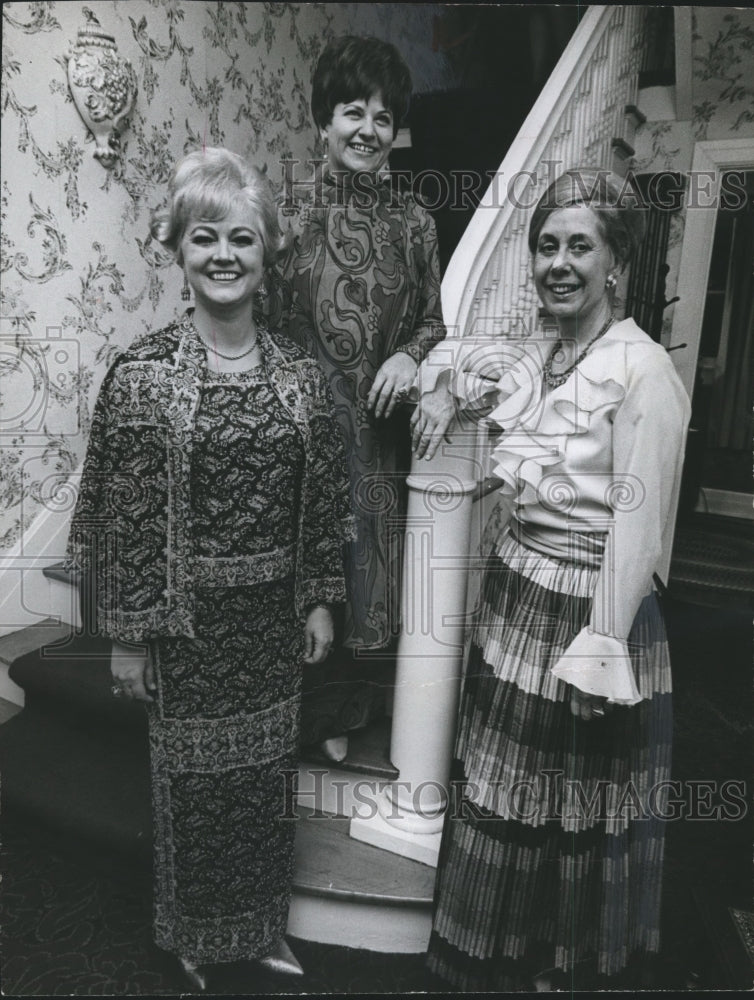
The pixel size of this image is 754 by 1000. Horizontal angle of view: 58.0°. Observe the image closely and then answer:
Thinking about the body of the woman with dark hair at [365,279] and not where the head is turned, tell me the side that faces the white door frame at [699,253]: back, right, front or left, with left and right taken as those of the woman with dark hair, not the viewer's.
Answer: left

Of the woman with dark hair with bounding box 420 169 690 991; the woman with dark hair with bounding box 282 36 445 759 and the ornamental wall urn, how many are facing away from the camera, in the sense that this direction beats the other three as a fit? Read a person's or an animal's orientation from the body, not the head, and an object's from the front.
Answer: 0

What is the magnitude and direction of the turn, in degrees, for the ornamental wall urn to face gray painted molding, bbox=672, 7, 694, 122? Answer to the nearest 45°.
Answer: approximately 45° to its left

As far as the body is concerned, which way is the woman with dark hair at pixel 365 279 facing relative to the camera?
toward the camera

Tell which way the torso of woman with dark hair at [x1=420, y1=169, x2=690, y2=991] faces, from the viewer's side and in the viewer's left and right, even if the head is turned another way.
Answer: facing the viewer and to the left of the viewer

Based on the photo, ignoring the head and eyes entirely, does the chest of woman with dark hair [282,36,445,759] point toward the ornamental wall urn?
no

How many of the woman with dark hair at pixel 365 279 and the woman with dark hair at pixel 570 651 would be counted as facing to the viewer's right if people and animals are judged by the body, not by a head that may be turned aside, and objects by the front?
0

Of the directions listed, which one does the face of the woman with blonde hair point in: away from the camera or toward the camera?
toward the camera

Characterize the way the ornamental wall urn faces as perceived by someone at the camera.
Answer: facing the viewer and to the right of the viewer

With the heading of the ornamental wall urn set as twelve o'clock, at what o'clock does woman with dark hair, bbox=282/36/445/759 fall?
The woman with dark hair is roughly at 11 o'clock from the ornamental wall urn.
